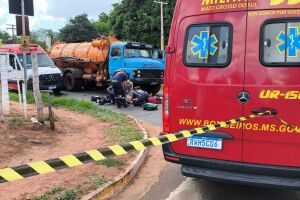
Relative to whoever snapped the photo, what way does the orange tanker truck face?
facing the viewer and to the right of the viewer

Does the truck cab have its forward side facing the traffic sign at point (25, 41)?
no

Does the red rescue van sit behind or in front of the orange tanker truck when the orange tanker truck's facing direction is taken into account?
in front

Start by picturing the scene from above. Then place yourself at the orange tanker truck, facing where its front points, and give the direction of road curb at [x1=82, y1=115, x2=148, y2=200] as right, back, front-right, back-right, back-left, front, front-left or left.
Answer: front-right

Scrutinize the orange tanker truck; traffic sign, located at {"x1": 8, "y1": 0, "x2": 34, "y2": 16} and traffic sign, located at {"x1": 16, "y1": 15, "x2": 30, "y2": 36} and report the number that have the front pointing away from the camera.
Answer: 2

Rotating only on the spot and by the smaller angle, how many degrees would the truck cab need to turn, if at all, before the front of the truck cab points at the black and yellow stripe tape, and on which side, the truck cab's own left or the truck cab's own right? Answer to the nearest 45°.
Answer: approximately 45° to the truck cab's own right

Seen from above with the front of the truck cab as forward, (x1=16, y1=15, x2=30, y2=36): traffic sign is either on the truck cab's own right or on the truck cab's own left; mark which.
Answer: on the truck cab's own right

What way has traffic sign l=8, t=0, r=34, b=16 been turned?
away from the camera

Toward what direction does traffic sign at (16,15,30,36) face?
away from the camera

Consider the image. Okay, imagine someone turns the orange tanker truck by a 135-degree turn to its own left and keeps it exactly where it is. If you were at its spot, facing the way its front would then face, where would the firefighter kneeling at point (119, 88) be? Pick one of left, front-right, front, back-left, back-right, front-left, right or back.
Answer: back
